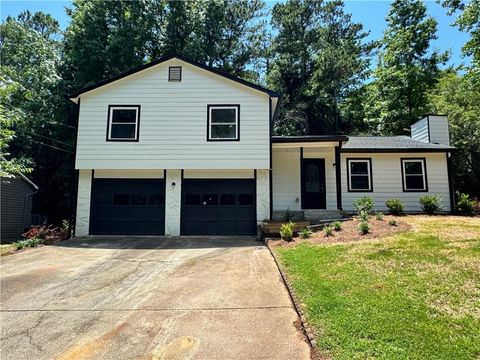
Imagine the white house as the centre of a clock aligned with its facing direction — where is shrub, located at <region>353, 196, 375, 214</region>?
The shrub is roughly at 9 o'clock from the white house.

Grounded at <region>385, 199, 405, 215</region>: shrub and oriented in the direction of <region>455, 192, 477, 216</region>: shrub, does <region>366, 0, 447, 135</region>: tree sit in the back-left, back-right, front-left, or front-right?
front-left

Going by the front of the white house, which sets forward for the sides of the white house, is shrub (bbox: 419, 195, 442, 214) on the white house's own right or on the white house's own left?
on the white house's own left

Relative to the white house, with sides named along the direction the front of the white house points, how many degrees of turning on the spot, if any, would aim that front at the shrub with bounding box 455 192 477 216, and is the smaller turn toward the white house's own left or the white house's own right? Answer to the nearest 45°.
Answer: approximately 90° to the white house's own left

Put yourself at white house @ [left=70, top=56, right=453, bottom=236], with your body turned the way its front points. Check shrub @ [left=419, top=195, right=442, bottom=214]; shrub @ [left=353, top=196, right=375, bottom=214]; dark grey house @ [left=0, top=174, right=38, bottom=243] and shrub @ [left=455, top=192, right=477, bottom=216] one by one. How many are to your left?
3

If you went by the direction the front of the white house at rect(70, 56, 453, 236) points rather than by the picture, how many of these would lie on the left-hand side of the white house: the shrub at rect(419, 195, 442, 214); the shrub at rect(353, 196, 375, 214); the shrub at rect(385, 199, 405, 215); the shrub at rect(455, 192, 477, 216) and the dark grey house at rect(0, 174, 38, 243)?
4

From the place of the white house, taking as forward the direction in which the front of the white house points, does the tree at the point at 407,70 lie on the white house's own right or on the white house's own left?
on the white house's own left

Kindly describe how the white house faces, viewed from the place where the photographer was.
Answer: facing the viewer

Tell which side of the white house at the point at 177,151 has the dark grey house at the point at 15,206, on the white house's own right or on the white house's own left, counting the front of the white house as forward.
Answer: on the white house's own right
